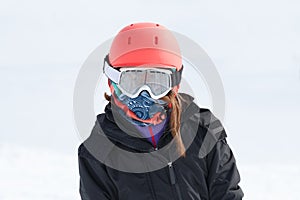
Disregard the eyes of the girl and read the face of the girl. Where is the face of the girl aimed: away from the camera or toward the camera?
toward the camera

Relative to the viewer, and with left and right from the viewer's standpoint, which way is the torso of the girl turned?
facing the viewer
